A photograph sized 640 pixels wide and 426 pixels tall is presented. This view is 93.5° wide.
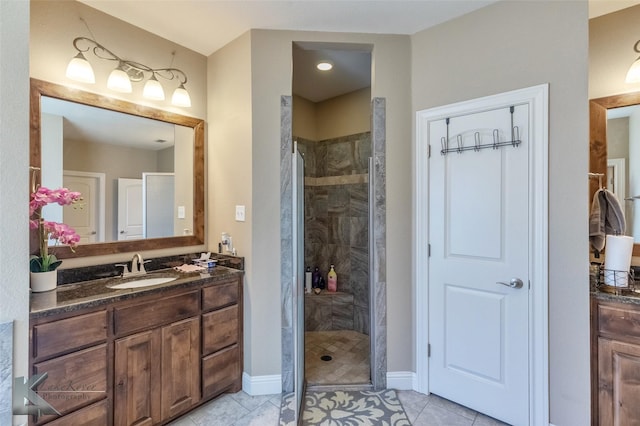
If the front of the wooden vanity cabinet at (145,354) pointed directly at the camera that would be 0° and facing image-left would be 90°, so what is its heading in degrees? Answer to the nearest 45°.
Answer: approximately 315°

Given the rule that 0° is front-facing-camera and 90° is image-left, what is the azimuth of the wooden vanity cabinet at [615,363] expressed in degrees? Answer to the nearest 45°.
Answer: approximately 45°

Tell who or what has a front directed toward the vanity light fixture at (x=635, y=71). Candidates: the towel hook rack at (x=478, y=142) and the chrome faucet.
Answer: the chrome faucet

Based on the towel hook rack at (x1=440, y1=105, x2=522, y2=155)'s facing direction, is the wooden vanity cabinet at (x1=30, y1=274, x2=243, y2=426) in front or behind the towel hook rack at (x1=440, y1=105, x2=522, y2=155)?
in front

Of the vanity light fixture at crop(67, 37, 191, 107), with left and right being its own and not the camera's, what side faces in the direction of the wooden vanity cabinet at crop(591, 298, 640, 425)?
front
